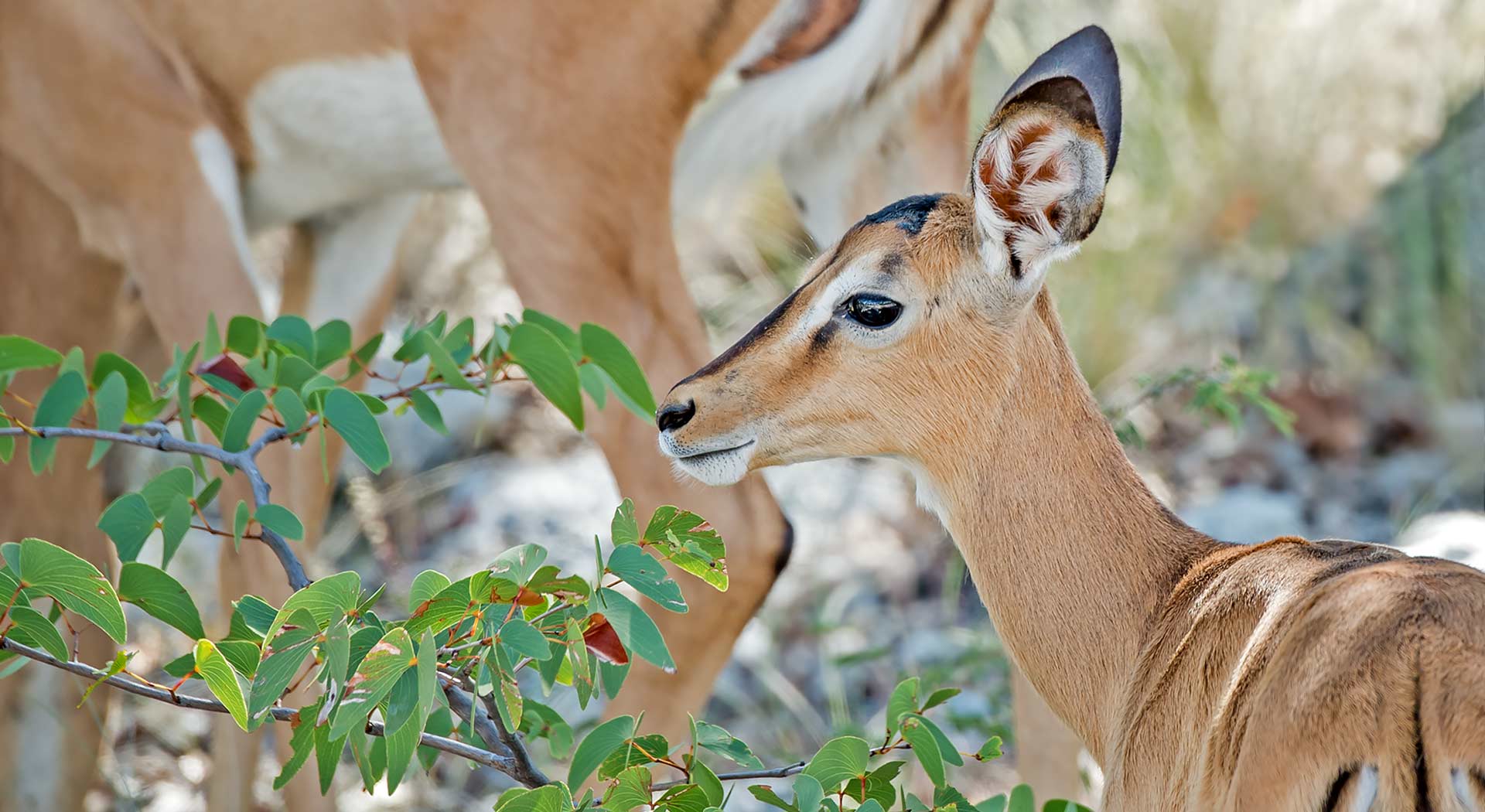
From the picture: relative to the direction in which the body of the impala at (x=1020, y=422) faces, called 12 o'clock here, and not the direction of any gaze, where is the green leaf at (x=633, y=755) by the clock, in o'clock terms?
The green leaf is roughly at 9 o'clock from the impala.

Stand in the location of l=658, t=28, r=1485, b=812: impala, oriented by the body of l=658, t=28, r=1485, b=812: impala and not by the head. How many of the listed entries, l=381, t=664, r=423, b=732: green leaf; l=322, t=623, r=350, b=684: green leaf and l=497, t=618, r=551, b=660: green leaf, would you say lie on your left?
3

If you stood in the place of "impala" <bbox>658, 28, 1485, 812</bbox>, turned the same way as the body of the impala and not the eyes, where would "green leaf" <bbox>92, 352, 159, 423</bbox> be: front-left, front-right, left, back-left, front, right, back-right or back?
front-left

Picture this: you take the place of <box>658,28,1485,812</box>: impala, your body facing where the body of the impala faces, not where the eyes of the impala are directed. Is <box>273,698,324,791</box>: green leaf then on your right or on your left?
on your left

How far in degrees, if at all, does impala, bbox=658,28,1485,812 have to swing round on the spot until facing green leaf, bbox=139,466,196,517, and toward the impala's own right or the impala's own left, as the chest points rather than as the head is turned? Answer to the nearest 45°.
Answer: approximately 90° to the impala's own left

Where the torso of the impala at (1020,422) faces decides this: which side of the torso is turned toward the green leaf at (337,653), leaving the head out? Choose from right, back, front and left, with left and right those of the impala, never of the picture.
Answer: left

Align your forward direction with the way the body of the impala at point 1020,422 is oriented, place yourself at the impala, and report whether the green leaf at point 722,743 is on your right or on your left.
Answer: on your left

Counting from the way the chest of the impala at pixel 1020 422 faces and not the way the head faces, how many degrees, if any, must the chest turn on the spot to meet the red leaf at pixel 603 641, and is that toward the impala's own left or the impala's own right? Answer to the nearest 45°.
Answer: approximately 90° to the impala's own left

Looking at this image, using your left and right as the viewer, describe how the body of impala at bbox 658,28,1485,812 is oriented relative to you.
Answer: facing away from the viewer and to the left of the viewer

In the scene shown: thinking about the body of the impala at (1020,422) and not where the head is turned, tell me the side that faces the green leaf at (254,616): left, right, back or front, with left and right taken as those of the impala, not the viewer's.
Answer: left

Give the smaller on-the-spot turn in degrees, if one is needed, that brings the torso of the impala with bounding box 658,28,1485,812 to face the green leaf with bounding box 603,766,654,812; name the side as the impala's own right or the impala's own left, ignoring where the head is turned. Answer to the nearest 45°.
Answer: approximately 90° to the impala's own left

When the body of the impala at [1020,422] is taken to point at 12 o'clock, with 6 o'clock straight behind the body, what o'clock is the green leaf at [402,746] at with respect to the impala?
The green leaf is roughly at 9 o'clock from the impala.
